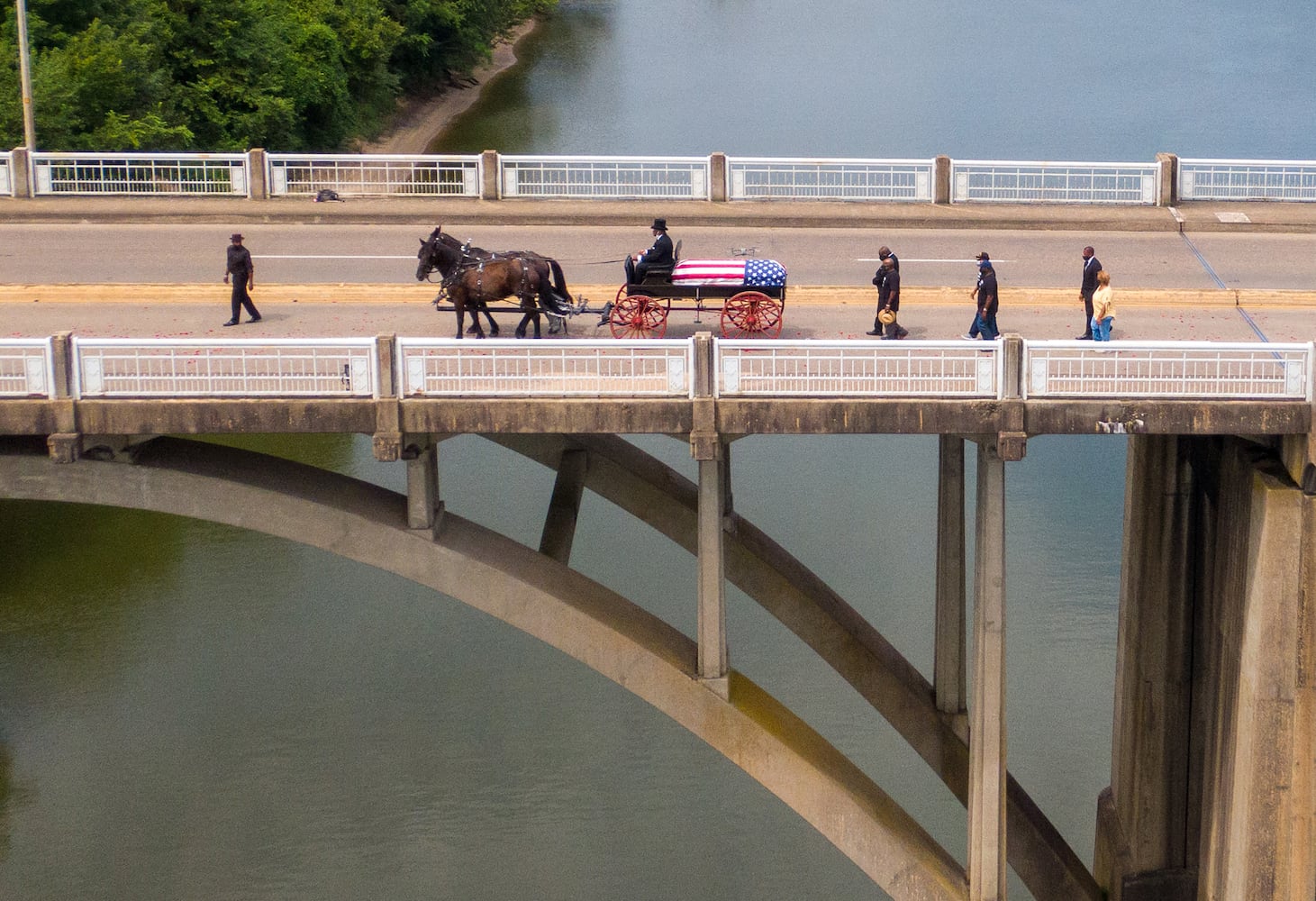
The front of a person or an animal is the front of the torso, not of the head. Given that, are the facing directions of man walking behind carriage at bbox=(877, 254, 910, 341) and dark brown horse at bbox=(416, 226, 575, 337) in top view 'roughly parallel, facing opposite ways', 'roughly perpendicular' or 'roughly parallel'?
roughly parallel

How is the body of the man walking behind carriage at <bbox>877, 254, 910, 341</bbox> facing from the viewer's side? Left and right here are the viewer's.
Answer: facing to the left of the viewer

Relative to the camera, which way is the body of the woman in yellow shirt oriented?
to the viewer's left

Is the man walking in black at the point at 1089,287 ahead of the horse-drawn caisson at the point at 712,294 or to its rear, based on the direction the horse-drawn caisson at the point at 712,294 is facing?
to the rear

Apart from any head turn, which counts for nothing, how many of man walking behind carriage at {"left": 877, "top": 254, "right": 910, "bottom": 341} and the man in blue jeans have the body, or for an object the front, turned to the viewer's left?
2

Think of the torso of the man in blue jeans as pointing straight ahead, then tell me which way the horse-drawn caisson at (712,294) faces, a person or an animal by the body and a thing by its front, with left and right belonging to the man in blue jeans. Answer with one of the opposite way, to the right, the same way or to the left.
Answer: the same way

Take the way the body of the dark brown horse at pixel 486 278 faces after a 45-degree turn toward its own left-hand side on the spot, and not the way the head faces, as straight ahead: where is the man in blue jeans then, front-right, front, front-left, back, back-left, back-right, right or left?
back-left

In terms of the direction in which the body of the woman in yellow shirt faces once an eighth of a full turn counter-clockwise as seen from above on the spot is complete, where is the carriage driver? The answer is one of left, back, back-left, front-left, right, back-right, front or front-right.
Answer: front-right

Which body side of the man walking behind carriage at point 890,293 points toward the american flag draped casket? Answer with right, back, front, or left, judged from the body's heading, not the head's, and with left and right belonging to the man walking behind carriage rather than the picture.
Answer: front

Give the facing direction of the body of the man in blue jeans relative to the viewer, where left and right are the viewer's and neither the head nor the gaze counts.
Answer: facing to the left of the viewer

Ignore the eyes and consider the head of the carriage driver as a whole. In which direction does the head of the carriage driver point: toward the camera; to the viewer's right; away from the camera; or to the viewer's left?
to the viewer's left

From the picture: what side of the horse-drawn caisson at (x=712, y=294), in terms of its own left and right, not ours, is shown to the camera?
left

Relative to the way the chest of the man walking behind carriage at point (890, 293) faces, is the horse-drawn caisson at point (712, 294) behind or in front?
in front

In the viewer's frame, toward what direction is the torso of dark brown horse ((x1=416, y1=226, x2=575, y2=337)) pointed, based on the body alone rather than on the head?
to the viewer's left

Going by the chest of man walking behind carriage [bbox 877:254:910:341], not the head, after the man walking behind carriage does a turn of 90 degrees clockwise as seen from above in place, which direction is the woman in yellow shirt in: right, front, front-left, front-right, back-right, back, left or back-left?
right

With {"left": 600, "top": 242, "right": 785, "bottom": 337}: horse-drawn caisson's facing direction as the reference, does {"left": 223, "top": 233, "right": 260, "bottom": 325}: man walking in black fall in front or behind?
in front

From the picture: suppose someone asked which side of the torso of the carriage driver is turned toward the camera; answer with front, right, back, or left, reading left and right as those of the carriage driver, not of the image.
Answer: left

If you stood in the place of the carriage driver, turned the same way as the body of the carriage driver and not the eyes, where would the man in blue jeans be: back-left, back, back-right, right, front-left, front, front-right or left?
back

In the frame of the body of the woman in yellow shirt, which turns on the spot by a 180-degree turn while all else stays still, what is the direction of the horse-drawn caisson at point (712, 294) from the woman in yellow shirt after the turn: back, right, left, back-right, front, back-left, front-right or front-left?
back
